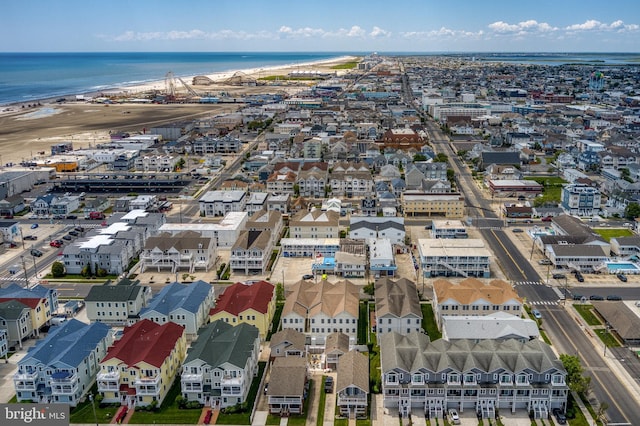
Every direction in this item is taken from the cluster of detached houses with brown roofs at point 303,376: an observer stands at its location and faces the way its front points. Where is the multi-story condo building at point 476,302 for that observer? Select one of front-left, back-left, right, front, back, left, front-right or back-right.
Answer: back-left

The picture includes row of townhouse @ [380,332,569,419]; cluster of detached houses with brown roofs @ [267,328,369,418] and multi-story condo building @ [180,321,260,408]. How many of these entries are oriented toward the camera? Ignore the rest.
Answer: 3

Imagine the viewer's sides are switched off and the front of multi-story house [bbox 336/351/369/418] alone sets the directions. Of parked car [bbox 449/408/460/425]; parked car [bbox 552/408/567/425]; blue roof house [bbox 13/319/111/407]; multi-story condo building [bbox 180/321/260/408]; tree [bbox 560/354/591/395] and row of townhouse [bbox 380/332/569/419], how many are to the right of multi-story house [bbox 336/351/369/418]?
2

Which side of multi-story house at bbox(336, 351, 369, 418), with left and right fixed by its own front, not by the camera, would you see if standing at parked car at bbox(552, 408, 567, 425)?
left

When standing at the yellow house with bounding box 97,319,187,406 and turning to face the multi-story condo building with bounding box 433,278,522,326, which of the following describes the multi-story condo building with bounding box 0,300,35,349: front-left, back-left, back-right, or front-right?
back-left

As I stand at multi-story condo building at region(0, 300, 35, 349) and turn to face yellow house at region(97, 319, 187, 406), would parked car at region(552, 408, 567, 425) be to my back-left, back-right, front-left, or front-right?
front-left

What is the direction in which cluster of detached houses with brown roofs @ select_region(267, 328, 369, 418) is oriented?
toward the camera

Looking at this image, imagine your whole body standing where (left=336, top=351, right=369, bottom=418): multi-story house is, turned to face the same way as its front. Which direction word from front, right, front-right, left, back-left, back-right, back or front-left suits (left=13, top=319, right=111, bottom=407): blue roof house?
right

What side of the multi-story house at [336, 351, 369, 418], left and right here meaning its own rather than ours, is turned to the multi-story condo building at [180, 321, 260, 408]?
right

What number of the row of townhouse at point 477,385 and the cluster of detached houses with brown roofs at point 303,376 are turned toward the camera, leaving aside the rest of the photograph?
2

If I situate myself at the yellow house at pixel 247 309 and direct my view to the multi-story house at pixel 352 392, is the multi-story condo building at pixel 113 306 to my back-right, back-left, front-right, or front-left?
back-right

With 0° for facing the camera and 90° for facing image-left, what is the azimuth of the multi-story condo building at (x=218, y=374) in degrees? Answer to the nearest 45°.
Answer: approximately 0°

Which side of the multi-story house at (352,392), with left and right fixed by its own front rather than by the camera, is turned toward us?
front
